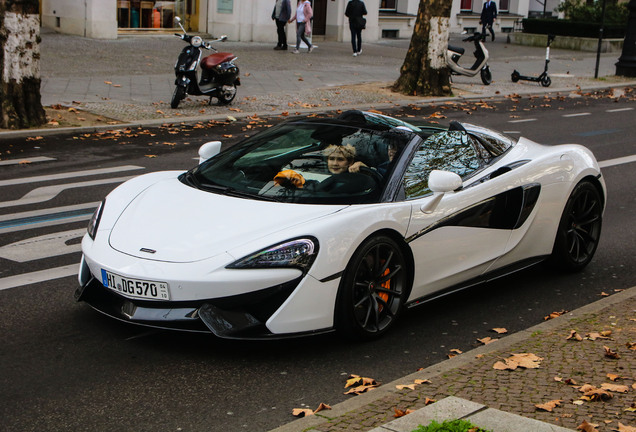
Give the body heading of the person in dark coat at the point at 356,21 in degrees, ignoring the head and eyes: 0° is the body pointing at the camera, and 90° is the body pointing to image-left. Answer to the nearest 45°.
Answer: approximately 180°

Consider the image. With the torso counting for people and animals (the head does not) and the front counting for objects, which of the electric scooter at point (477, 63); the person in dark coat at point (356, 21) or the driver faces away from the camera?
the person in dark coat

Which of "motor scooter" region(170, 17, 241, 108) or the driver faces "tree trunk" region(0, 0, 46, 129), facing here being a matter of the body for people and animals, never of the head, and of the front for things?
the motor scooter

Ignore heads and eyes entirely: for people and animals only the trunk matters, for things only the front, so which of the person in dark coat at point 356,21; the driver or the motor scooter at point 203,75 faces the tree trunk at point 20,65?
the motor scooter

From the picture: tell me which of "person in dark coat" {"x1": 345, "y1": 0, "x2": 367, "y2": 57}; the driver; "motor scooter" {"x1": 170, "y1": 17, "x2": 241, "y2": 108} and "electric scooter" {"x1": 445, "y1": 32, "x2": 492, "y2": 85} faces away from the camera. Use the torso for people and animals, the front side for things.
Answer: the person in dark coat

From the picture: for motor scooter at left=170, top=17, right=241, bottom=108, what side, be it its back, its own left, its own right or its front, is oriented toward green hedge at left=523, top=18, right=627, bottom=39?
back

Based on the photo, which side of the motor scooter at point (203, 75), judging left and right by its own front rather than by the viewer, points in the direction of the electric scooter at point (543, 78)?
back

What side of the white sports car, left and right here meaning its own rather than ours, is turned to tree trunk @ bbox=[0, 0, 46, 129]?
right

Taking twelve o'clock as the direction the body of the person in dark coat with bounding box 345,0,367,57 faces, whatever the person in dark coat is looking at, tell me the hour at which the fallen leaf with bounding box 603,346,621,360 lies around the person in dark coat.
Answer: The fallen leaf is roughly at 6 o'clock from the person in dark coat.

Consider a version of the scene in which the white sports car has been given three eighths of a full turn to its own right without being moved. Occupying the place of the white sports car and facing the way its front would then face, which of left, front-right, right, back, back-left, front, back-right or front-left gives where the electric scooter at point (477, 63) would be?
front

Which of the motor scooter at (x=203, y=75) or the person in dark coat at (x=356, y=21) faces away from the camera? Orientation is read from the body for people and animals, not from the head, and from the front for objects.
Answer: the person in dark coat

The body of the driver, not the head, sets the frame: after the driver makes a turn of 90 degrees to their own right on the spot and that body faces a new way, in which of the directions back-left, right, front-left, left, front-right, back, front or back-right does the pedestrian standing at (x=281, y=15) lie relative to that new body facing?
front-right

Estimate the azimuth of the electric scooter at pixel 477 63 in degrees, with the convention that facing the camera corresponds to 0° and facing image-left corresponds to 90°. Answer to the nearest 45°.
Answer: approximately 315°

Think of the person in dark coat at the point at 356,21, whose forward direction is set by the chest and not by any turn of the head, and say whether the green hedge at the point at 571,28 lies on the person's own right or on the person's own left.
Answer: on the person's own right

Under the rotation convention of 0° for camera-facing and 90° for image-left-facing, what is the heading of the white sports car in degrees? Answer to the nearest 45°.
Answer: approximately 45°

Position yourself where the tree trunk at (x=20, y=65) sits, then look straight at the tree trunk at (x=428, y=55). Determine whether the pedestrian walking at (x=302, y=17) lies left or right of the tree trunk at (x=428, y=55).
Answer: left

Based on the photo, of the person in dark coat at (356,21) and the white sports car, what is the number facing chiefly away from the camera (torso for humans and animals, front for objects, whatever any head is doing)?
1
